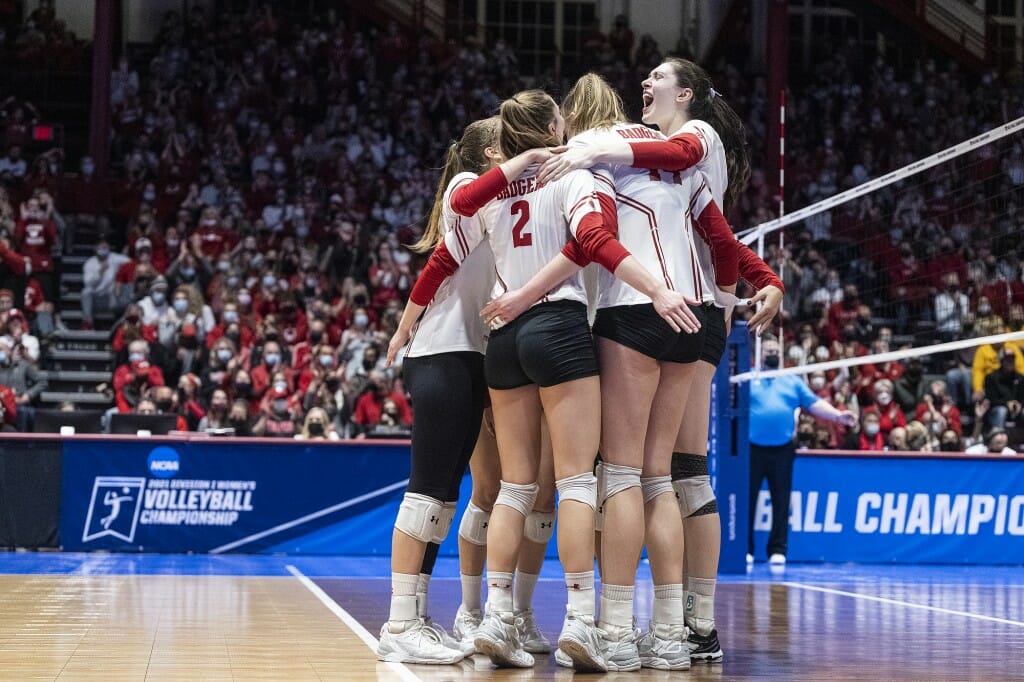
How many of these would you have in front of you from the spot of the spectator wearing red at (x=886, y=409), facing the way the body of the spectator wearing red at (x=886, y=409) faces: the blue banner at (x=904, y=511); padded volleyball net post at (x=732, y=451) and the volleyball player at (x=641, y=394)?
3

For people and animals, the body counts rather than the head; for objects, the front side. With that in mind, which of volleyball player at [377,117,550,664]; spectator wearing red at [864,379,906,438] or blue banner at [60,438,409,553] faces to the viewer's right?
the volleyball player

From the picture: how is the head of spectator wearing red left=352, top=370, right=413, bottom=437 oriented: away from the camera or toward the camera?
toward the camera

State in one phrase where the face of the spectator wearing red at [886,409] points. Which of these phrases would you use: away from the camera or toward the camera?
toward the camera

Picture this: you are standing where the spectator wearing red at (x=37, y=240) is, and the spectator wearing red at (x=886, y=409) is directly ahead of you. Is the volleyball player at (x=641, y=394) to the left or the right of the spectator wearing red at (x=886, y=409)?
right

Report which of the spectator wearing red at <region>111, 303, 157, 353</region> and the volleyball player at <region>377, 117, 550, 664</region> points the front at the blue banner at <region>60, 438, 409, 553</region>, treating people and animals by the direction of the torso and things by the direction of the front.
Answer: the spectator wearing red

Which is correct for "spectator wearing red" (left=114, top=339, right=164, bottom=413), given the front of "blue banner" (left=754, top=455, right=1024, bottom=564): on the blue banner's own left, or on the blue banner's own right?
on the blue banner's own right

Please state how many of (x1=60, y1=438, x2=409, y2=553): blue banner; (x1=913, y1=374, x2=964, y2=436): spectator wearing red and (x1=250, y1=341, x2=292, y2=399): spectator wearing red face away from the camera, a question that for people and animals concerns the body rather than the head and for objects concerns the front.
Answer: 0

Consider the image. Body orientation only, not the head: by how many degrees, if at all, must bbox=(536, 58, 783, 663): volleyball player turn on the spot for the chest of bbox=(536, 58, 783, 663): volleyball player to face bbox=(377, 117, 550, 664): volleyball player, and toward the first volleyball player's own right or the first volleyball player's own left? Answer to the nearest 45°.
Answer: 0° — they already face them

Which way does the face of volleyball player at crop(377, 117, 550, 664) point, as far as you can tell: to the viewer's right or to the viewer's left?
to the viewer's right

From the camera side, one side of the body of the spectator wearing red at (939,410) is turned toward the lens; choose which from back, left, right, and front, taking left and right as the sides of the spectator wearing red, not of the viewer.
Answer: front

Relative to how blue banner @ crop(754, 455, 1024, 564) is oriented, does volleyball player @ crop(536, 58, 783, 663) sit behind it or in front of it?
in front

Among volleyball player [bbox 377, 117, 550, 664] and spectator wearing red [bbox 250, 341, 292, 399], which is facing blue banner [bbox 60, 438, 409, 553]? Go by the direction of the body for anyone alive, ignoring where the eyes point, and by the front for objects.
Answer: the spectator wearing red

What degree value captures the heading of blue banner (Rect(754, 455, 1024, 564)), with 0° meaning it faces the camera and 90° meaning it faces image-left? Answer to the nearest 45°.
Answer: approximately 0°

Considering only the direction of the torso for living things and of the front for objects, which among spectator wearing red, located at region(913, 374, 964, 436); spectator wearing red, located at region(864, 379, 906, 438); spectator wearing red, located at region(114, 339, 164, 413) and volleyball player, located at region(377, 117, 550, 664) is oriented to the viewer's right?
the volleyball player

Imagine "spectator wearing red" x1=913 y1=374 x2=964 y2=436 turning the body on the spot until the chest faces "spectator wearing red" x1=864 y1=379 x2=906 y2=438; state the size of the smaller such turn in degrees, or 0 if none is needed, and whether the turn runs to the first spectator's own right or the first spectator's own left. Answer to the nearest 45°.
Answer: approximately 90° to the first spectator's own right

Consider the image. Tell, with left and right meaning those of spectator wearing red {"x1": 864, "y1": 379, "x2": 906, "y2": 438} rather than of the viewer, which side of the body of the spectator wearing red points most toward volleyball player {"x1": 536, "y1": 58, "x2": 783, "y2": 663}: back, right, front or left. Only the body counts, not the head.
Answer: front

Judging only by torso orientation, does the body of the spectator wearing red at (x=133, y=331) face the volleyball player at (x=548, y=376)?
yes

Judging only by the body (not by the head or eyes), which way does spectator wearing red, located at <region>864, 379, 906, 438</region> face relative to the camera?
toward the camera

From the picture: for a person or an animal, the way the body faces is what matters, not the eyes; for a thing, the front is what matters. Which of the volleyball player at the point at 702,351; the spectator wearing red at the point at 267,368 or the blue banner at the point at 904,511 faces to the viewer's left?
the volleyball player
